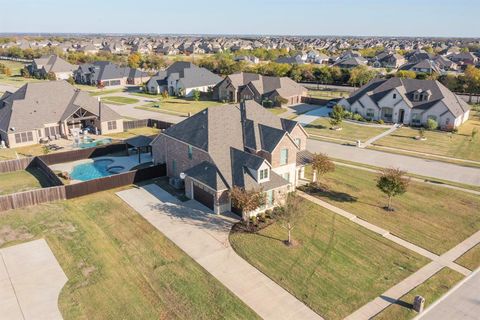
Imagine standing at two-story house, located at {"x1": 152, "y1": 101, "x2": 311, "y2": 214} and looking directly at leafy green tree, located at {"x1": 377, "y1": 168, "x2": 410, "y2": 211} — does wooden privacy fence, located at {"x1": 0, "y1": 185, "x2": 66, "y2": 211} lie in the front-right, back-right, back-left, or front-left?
back-right

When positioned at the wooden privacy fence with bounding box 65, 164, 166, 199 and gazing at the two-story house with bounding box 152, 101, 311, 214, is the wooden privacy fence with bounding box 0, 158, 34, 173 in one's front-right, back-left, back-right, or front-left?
back-left

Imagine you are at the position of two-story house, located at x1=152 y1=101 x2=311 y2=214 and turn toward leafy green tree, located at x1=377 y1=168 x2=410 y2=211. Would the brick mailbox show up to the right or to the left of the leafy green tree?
right

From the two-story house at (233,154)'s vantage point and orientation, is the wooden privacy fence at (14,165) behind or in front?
behind

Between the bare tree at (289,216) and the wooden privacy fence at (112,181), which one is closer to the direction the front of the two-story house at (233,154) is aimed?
the bare tree

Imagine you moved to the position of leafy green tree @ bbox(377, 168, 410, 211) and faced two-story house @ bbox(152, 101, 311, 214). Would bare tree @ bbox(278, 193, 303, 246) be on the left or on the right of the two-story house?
left

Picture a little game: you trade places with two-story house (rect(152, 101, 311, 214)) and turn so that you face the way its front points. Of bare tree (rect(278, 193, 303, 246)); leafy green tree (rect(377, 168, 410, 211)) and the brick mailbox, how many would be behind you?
0

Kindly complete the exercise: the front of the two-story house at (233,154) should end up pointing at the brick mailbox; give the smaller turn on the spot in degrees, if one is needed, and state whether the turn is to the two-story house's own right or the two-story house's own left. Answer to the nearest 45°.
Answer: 0° — it already faces it

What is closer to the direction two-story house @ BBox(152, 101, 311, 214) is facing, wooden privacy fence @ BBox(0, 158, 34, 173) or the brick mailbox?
the brick mailbox

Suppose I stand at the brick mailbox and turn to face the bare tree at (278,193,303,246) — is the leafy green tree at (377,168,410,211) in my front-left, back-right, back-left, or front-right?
front-right

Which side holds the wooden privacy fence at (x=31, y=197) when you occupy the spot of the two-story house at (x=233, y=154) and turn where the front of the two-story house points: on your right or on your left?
on your right

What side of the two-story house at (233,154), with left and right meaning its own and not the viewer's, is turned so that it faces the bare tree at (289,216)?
front

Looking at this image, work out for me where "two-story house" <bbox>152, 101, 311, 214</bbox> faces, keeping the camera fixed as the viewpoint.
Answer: facing the viewer and to the right of the viewer

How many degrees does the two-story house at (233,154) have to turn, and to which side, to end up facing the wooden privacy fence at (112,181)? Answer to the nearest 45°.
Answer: approximately 135° to its right

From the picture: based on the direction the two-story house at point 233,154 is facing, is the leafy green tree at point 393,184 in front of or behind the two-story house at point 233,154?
in front
